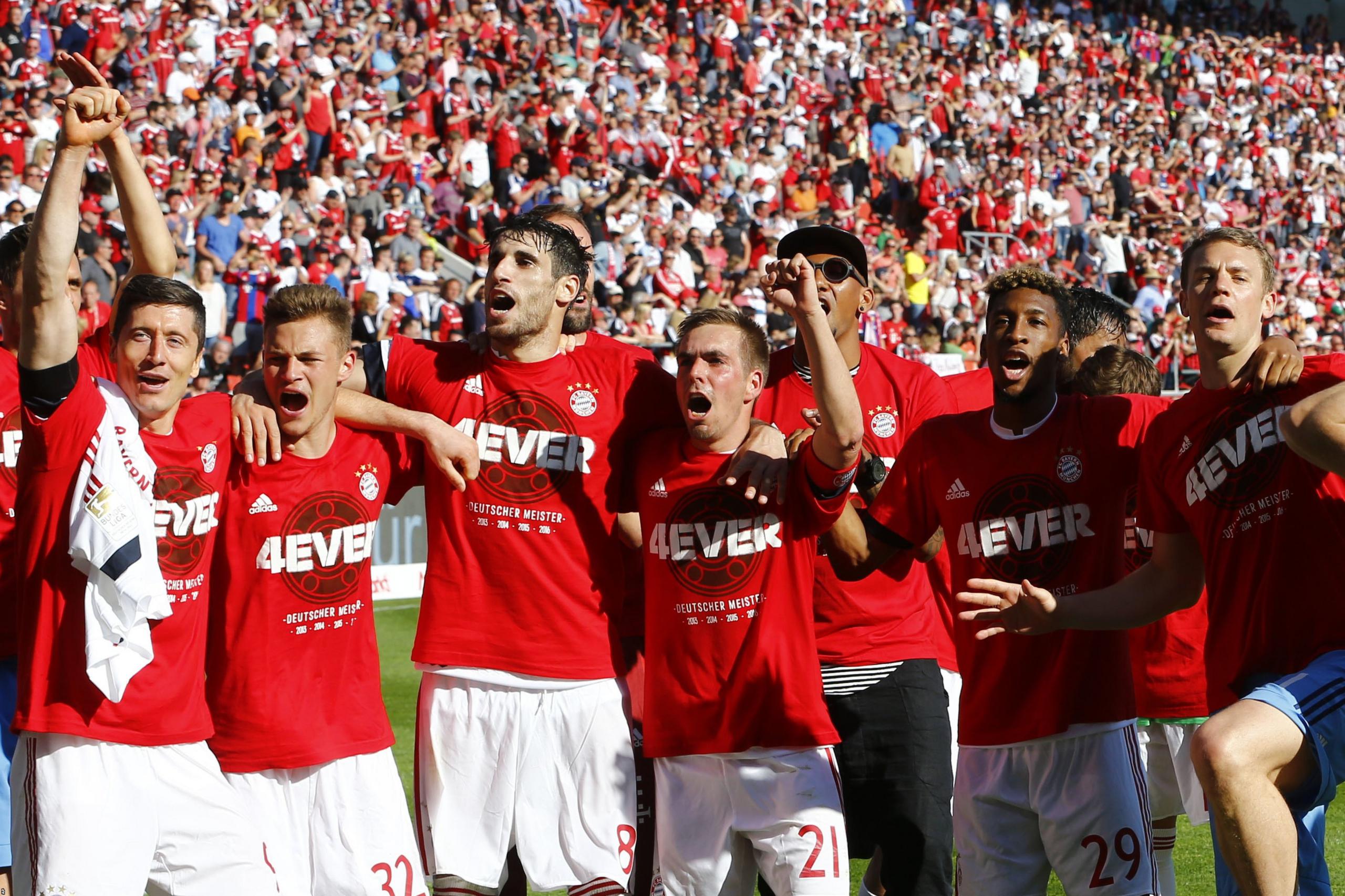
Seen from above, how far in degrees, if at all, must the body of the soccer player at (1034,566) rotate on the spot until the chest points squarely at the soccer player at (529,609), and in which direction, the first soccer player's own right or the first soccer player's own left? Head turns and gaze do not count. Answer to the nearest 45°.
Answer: approximately 90° to the first soccer player's own right

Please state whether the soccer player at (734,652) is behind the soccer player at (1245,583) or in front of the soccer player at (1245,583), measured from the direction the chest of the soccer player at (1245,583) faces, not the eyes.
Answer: in front

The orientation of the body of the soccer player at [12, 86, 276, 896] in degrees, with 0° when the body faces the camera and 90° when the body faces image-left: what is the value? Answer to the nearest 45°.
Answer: approximately 315°

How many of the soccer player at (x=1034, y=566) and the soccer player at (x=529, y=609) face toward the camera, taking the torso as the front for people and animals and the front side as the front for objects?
2

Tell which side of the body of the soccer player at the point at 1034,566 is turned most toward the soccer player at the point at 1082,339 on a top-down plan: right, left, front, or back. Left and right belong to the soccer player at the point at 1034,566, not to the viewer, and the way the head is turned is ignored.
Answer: back

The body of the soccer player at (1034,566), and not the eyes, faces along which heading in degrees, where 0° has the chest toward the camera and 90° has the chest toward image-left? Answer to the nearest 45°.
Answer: approximately 0°

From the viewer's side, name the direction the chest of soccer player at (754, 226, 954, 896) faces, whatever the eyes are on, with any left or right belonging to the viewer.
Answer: facing the viewer and to the left of the viewer

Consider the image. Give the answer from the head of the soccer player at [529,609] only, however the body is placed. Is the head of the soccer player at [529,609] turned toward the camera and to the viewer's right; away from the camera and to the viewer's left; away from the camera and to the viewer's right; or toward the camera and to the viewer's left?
toward the camera and to the viewer's left

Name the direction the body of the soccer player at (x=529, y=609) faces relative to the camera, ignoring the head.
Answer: toward the camera

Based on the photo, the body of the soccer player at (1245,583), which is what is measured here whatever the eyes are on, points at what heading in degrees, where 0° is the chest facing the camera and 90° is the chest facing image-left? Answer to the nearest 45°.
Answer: approximately 45°

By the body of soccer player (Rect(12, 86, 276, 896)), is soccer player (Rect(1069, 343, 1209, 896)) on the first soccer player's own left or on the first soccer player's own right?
on the first soccer player's own left
